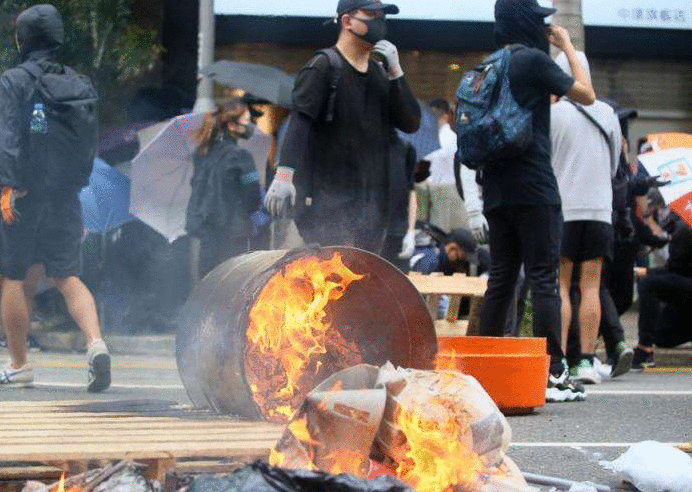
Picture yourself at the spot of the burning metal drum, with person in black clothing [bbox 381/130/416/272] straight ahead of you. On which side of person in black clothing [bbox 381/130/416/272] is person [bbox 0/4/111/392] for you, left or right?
left

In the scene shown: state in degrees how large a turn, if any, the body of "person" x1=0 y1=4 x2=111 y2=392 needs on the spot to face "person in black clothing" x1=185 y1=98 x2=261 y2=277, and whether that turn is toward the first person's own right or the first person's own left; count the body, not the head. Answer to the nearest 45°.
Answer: approximately 90° to the first person's own right

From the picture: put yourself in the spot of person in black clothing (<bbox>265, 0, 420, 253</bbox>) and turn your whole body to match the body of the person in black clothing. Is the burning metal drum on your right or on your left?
on your right

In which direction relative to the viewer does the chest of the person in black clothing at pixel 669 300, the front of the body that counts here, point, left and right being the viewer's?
facing to the left of the viewer

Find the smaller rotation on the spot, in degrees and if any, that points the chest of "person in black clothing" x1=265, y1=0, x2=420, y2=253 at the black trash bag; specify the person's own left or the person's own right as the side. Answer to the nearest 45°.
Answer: approximately 45° to the person's own right

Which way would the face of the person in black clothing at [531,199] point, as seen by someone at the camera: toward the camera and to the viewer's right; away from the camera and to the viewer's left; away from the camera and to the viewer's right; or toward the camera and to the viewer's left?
away from the camera and to the viewer's right

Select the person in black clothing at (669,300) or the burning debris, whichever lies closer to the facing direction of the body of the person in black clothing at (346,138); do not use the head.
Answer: the burning debris

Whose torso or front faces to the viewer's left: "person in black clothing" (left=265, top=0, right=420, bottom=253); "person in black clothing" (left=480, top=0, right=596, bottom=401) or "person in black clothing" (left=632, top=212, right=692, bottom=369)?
"person in black clothing" (left=632, top=212, right=692, bottom=369)

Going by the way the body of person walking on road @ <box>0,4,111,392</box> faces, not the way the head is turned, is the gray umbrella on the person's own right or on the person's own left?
on the person's own right

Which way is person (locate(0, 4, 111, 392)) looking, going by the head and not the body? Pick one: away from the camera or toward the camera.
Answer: away from the camera
